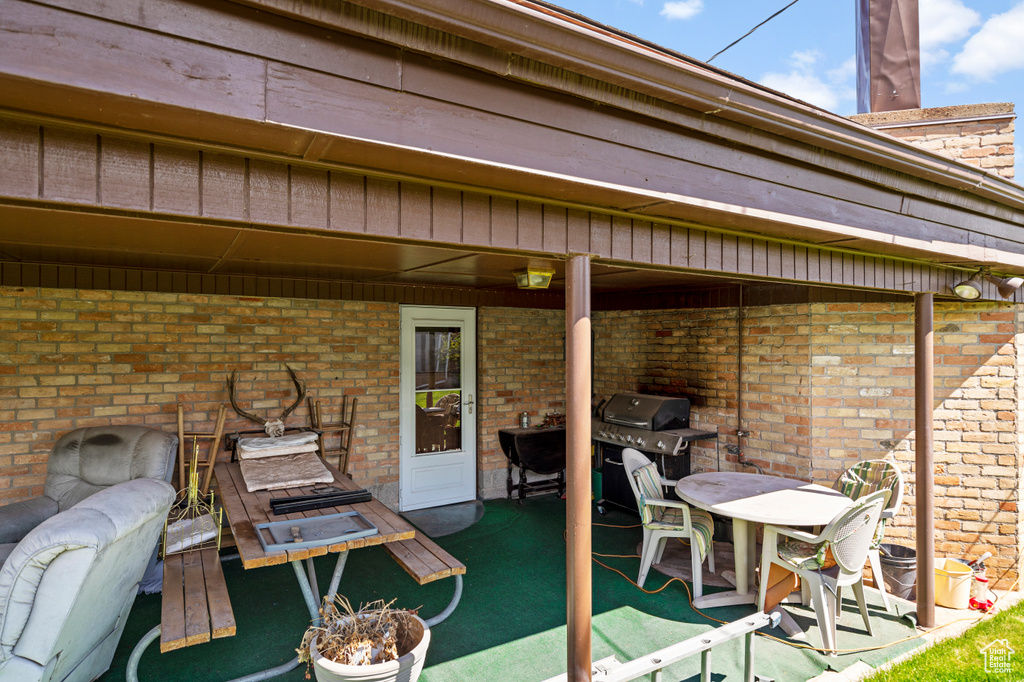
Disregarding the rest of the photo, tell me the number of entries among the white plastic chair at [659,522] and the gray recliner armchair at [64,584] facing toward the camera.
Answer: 0

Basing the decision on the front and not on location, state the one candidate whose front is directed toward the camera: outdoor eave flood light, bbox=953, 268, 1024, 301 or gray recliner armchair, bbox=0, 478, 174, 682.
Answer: the outdoor eave flood light

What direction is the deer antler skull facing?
toward the camera

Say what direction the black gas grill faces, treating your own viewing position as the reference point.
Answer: facing the viewer and to the left of the viewer

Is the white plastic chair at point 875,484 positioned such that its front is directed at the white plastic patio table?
yes

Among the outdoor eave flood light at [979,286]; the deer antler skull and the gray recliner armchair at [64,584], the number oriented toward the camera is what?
2

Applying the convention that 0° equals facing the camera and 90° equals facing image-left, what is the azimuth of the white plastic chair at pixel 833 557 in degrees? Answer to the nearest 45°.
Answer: approximately 135°

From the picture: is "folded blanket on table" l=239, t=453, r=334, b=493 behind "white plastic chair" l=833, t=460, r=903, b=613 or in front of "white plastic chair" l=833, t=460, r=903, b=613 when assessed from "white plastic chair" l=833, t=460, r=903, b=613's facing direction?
in front

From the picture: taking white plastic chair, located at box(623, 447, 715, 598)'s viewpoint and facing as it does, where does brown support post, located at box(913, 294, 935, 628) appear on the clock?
The brown support post is roughly at 12 o'clock from the white plastic chair.

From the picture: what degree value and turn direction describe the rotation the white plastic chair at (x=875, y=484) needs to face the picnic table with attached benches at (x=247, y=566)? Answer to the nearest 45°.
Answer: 0° — it already faces it

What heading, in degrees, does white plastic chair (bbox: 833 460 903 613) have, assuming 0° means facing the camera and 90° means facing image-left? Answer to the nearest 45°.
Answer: approximately 45°

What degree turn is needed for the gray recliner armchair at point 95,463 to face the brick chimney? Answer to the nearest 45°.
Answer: approximately 90° to its left

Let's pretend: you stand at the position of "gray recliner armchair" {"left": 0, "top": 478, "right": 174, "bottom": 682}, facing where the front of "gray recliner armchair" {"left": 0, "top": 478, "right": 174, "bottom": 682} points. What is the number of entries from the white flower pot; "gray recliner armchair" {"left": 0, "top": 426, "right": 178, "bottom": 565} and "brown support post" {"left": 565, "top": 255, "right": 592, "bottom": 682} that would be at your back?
2

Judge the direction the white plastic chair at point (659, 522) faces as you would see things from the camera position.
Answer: facing to the right of the viewer

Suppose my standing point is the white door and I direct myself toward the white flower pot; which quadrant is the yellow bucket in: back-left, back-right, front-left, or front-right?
front-left

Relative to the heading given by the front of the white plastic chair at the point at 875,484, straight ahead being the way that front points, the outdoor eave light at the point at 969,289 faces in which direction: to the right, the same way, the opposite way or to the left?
the same way

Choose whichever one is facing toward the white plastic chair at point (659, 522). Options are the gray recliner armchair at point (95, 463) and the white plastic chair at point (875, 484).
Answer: the white plastic chair at point (875, 484)

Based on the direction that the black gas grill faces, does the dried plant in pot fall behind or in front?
in front

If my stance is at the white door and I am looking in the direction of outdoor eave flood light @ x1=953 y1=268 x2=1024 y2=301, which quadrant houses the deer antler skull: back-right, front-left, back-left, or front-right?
back-right

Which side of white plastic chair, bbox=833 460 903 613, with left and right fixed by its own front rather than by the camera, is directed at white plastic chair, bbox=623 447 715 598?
front

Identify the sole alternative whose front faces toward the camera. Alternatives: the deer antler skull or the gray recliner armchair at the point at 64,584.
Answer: the deer antler skull

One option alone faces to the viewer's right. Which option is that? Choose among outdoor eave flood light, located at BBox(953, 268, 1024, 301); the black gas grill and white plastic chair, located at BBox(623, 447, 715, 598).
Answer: the white plastic chair
